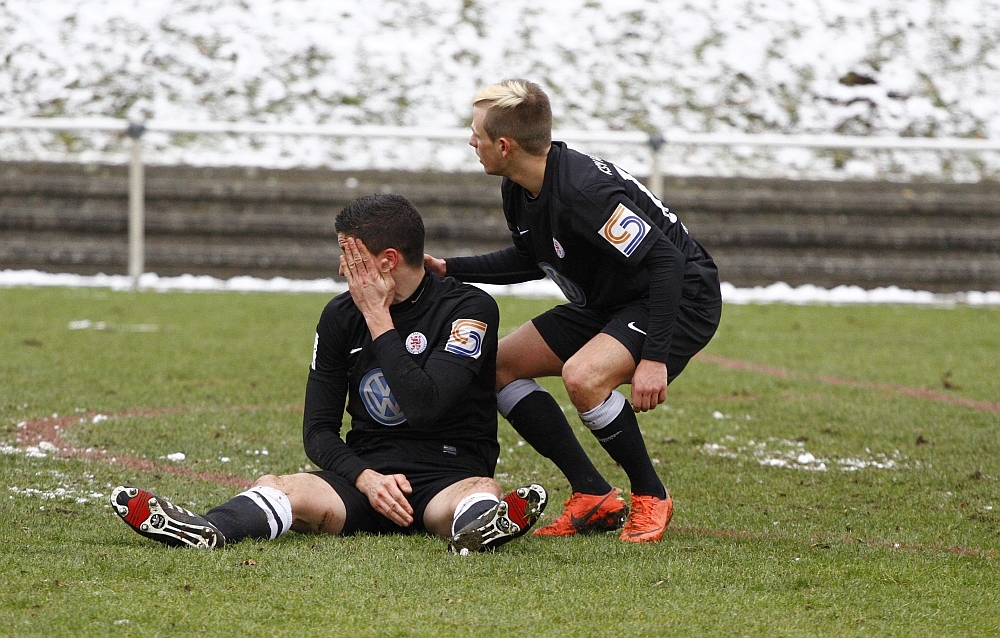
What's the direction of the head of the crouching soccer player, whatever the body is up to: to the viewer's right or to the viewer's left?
to the viewer's left

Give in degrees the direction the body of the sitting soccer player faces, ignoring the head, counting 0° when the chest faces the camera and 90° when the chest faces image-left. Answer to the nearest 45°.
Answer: approximately 45°

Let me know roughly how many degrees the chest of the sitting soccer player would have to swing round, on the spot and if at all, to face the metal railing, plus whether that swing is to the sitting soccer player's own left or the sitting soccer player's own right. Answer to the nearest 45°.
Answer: approximately 135° to the sitting soccer player's own right
